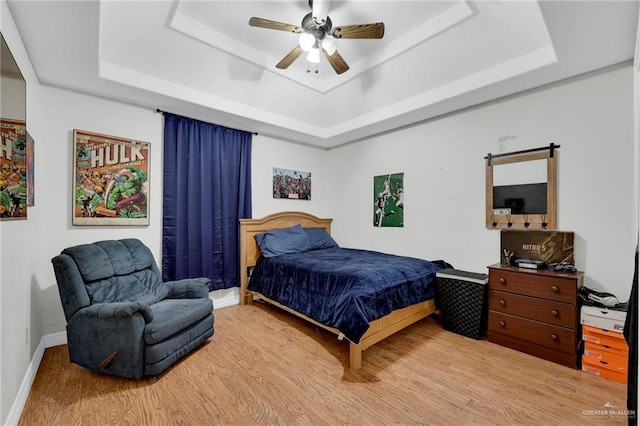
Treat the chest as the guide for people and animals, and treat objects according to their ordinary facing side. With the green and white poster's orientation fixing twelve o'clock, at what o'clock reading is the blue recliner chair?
The blue recliner chair is roughly at 12 o'clock from the green and white poster.

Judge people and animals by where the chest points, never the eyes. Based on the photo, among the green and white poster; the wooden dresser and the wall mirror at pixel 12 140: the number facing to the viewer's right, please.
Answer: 1

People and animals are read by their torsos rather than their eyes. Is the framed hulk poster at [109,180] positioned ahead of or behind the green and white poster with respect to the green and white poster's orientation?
ahead

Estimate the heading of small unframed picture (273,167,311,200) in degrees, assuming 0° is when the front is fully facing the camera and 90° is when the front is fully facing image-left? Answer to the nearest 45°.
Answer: approximately 315°

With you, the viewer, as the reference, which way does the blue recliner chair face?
facing the viewer and to the right of the viewer

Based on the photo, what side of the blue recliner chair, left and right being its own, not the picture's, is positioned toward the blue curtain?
left

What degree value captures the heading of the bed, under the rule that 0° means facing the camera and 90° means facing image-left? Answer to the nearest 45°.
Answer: approximately 315°

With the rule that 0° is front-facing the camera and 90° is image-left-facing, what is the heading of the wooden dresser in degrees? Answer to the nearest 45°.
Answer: approximately 45°

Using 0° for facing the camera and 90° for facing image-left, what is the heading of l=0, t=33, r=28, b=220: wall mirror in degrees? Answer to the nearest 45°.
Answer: approximately 270°

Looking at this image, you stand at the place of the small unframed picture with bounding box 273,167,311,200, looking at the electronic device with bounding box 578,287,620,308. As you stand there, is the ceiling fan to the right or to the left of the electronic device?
right
